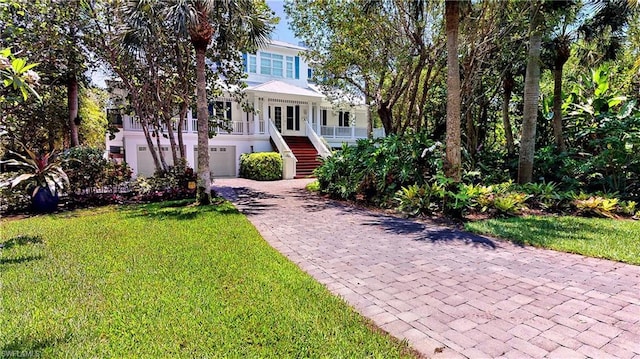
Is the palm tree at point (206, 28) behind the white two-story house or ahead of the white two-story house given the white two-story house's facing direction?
ahead

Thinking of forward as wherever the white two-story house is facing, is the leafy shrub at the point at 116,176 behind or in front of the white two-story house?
in front

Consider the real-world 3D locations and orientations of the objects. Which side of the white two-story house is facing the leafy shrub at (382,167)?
front

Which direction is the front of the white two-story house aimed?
toward the camera

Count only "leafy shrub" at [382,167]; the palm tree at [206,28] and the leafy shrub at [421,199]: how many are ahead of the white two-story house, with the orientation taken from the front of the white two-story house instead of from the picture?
3

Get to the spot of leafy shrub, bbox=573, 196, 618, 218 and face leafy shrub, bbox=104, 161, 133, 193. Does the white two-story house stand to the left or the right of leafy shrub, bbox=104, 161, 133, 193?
right

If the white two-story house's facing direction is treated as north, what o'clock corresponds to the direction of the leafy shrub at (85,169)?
The leafy shrub is roughly at 1 o'clock from the white two-story house.

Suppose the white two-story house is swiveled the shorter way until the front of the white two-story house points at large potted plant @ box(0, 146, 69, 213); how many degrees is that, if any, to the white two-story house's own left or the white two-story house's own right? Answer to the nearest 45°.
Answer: approximately 45° to the white two-story house's own right
